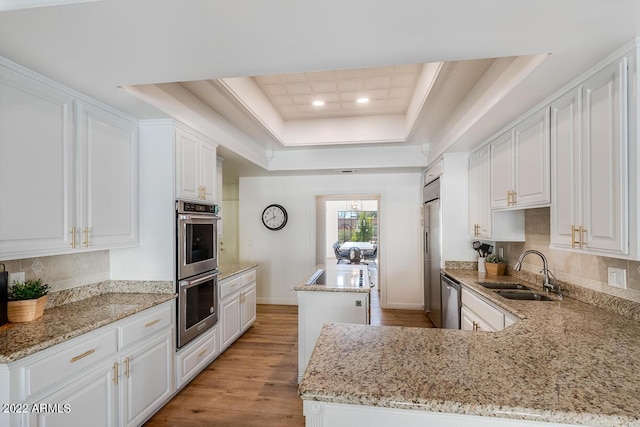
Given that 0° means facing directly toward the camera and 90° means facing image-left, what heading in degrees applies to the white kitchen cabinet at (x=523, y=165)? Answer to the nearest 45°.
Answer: approximately 45°

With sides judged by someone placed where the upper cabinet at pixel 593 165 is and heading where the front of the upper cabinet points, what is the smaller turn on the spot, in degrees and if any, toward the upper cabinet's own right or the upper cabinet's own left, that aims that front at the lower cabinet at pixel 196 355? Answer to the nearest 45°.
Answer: approximately 45° to the upper cabinet's own right

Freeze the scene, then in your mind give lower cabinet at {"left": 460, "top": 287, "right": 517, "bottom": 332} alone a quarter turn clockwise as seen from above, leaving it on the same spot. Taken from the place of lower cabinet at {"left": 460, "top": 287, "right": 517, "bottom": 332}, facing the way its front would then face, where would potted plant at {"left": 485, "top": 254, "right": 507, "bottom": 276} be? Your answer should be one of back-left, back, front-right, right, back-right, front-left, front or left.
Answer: front-right

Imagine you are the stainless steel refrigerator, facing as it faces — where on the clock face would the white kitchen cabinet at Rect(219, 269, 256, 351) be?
The white kitchen cabinet is roughly at 11 o'clock from the stainless steel refrigerator.

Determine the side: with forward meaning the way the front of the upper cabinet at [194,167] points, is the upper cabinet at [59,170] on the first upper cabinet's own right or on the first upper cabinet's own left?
on the first upper cabinet's own right

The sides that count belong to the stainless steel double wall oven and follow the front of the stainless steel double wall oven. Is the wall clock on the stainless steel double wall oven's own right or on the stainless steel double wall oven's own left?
on the stainless steel double wall oven's own left

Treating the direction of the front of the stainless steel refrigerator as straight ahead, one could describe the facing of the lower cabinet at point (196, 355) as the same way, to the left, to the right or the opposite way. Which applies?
the opposite way

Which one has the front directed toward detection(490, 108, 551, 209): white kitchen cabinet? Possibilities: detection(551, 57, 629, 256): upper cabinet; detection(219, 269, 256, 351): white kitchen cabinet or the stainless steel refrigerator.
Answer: detection(219, 269, 256, 351): white kitchen cabinet
